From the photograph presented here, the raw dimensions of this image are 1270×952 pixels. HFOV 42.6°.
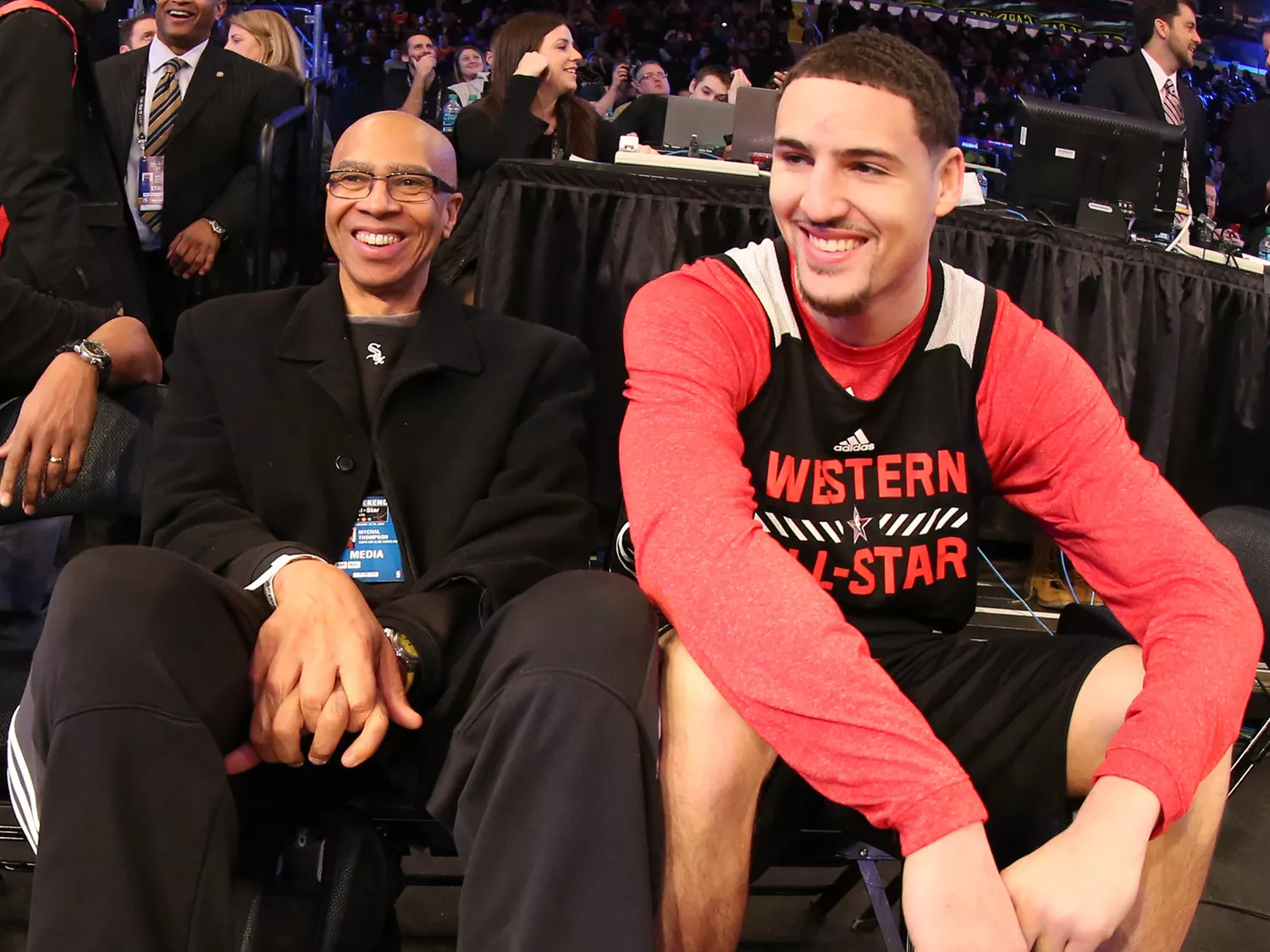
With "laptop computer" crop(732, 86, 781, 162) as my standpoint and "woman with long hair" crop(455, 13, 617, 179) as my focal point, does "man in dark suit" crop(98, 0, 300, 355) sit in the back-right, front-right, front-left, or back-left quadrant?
front-left

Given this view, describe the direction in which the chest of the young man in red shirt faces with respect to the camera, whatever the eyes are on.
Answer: toward the camera

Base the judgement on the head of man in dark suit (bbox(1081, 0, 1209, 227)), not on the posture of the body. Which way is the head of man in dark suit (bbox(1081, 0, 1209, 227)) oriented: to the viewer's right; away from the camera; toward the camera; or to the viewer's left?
to the viewer's right

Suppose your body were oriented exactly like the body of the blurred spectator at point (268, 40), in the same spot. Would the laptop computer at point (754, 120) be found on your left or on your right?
on your left

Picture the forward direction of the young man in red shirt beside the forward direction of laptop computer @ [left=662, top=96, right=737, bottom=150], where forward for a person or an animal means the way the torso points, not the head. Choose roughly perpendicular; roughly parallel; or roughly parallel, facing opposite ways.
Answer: roughly parallel, facing opposite ways

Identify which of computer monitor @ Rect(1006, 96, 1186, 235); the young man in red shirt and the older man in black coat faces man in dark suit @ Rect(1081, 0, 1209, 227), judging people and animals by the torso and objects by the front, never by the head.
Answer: the computer monitor

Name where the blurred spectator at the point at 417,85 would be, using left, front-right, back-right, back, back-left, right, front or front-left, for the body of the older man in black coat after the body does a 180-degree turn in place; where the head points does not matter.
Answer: front

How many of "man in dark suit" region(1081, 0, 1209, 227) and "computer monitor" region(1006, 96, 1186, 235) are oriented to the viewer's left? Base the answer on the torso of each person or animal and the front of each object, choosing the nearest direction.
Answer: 0

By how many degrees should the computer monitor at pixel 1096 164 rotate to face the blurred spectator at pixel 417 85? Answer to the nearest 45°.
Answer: approximately 45° to its left

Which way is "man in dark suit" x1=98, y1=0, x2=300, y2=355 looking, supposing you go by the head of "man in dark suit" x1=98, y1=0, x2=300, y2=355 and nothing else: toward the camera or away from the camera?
toward the camera

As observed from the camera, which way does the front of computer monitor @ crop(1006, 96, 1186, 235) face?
facing away from the viewer
